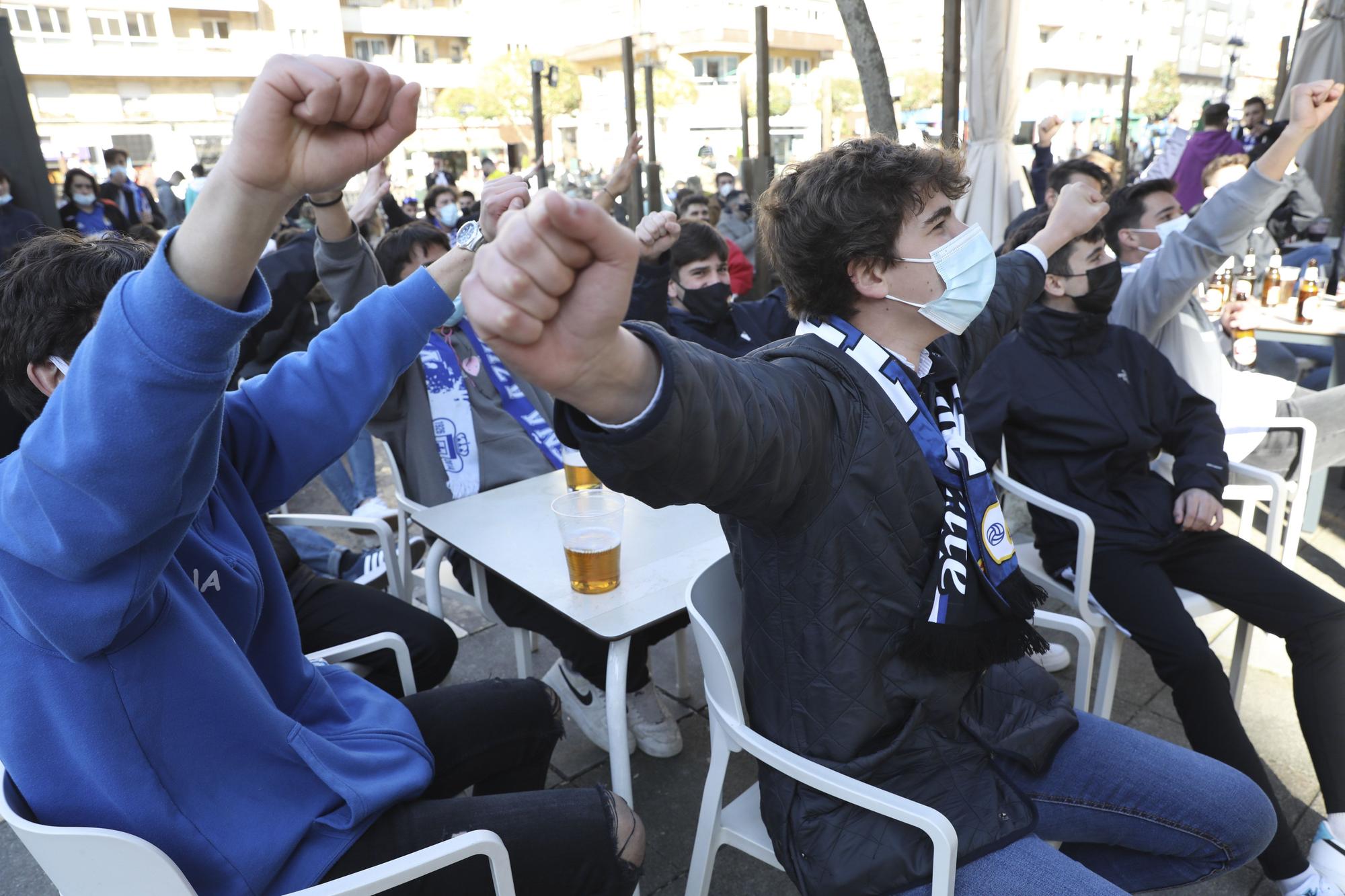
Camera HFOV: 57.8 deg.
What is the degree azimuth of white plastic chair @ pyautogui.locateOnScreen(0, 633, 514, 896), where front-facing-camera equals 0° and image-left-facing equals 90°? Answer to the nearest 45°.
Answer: approximately 225°

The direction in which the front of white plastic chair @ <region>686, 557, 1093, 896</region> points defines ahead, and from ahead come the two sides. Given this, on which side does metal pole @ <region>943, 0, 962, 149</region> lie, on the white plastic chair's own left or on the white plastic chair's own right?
on the white plastic chair's own left

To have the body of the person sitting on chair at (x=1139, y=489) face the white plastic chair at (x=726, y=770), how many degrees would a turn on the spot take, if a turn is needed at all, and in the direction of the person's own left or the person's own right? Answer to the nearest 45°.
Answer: approximately 45° to the person's own right

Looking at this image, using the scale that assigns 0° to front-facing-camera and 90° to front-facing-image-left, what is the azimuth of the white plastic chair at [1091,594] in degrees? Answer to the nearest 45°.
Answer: approximately 315°

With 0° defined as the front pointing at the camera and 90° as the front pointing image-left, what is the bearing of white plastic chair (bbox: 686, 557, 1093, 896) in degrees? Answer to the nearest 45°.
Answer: approximately 315°

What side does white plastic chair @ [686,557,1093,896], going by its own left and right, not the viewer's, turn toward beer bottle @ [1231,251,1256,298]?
left

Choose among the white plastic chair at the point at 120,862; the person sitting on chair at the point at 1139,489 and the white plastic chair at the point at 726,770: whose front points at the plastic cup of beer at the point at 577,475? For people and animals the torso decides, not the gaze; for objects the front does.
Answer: the white plastic chair at the point at 120,862

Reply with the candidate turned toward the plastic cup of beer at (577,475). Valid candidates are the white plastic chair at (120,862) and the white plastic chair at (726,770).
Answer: the white plastic chair at (120,862)
